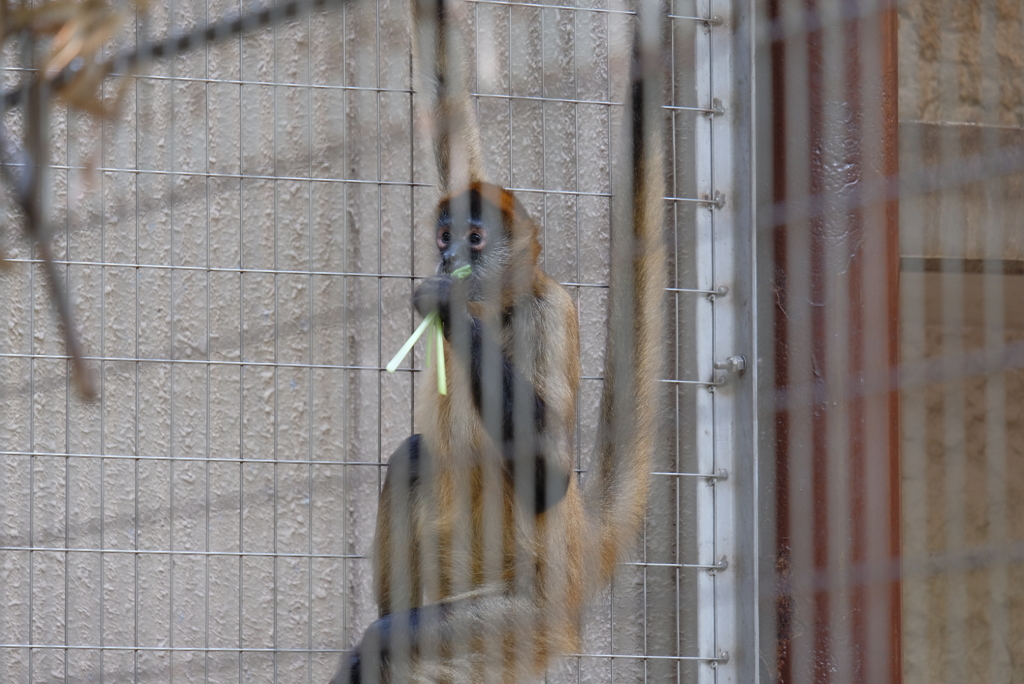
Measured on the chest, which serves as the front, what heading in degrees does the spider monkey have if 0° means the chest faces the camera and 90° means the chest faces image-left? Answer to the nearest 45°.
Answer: approximately 45°
